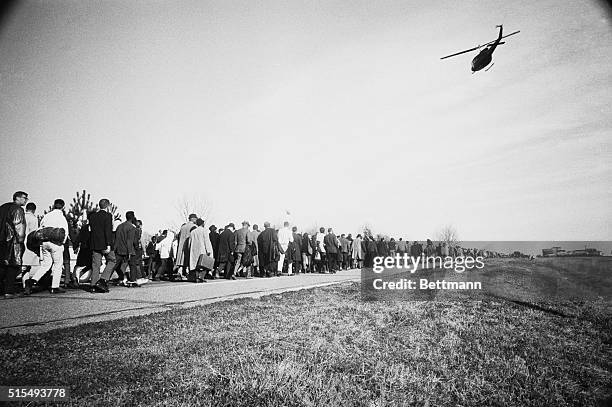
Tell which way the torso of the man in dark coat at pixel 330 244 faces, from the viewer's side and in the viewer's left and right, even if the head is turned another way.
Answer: facing away from the viewer and to the right of the viewer

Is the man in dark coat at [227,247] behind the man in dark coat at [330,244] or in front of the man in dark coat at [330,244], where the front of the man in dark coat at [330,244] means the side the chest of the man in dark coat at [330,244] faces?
behind

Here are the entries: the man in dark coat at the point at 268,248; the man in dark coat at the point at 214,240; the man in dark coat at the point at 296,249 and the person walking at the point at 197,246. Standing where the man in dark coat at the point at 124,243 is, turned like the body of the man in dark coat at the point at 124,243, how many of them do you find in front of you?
4

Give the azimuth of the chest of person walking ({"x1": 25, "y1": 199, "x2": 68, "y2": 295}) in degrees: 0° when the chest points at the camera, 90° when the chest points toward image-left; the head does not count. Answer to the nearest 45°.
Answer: approximately 225°

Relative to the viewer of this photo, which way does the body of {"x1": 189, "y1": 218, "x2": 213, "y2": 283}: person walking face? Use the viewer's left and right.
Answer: facing away from the viewer and to the right of the viewer

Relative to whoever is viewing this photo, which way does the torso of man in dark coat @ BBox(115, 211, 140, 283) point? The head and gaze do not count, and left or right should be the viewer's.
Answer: facing away from the viewer and to the right of the viewer

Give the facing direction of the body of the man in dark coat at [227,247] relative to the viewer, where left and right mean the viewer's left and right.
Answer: facing away from the viewer and to the right of the viewer

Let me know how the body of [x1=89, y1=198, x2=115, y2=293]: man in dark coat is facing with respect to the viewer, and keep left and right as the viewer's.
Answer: facing away from the viewer and to the right of the viewer

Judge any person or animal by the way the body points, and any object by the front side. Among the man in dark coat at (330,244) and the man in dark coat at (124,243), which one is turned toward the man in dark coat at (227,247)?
the man in dark coat at (124,243)

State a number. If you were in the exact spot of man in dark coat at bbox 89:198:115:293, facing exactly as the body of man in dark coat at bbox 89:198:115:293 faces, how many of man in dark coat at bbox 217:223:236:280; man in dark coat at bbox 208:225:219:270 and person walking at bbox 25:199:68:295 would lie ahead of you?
2

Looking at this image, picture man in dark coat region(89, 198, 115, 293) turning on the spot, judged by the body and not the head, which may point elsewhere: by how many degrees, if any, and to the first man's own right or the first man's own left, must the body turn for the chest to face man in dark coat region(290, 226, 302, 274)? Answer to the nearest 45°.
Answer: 0° — they already face them

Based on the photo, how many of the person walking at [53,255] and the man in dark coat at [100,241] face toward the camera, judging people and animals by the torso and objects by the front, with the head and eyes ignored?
0

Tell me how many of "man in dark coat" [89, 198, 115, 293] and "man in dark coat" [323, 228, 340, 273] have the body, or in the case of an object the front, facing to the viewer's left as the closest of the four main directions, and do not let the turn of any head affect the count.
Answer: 0
